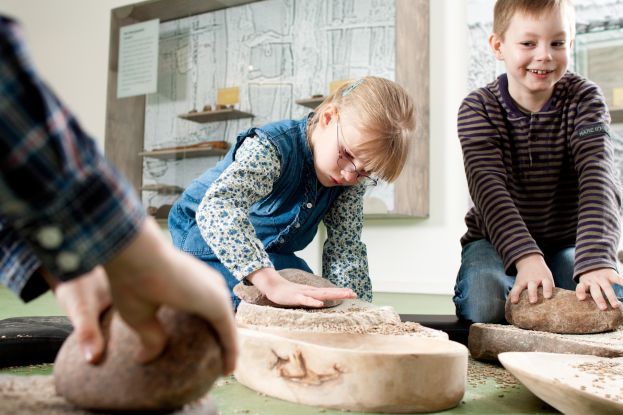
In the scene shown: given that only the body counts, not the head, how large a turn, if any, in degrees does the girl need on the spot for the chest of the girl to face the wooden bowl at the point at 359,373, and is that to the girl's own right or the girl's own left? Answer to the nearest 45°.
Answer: approximately 45° to the girl's own right

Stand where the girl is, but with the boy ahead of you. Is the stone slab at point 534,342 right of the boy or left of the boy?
right

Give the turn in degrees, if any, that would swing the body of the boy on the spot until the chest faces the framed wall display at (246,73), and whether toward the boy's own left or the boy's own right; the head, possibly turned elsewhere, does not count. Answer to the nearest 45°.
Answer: approximately 135° to the boy's own right

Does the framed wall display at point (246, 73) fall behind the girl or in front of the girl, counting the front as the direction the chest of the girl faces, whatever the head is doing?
behind

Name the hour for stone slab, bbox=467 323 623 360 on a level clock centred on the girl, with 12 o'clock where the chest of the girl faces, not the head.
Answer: The stone slab is roughly at 11 o'clock from the girl.

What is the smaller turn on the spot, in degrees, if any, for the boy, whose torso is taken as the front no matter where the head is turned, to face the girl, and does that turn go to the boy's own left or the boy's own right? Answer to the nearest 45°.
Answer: approximately 45° to the boy's own right

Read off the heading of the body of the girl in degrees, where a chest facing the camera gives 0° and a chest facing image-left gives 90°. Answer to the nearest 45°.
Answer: approximately 315°

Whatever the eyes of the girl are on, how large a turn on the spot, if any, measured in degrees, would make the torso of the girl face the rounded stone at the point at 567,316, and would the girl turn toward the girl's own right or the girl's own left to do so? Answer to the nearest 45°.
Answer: approximately 45° to the girl's own left

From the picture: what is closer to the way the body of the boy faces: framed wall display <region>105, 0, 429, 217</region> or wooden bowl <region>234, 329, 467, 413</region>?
the wooden bowl

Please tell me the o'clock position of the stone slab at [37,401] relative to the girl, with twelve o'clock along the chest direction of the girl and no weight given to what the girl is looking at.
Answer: The stone slab is roughly at 2 o'clock from the girl.

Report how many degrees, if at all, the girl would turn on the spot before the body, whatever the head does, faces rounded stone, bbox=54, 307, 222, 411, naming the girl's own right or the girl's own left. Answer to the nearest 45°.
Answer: approximately 45° to the girl's own right
